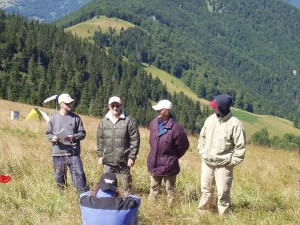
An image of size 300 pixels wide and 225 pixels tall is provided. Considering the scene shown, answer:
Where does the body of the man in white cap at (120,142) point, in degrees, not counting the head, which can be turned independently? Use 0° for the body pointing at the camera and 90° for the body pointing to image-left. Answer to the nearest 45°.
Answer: approximately 0°

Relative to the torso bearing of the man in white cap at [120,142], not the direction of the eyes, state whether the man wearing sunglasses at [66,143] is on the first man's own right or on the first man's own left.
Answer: on the first man's own right

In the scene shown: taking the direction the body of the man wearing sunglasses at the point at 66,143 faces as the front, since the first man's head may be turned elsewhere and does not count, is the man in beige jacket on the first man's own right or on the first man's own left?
on the first man's own left

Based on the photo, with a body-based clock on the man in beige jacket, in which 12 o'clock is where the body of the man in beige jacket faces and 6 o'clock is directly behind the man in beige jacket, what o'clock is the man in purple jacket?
The man in purple jacket is roughly at 2 o'clock from the man in beige jacket.

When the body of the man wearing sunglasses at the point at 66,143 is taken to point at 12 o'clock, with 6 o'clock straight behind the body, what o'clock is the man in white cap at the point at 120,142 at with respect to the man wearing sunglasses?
The man in white cap is roughly at 10 o'clock from the man wearing sunglasses.

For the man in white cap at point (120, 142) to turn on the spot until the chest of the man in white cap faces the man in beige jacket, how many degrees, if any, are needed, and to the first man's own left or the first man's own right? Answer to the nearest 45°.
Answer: approximately 45° to the first man's own left

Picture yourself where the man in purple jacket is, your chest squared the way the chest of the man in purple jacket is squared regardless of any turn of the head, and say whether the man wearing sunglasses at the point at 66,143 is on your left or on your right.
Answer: on your right

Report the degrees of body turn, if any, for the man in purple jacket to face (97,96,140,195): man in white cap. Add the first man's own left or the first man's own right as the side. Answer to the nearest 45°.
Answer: approximately 45° to the first man's own right

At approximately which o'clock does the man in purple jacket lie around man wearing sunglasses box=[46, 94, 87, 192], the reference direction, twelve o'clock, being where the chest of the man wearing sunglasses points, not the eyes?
The man in purple jacket is roughly at 10 o'clock from the man wearing sunglasses.
